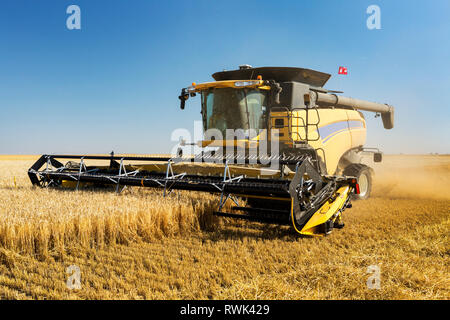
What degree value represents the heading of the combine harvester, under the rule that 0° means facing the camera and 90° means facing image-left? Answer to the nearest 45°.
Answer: approximately 45°
